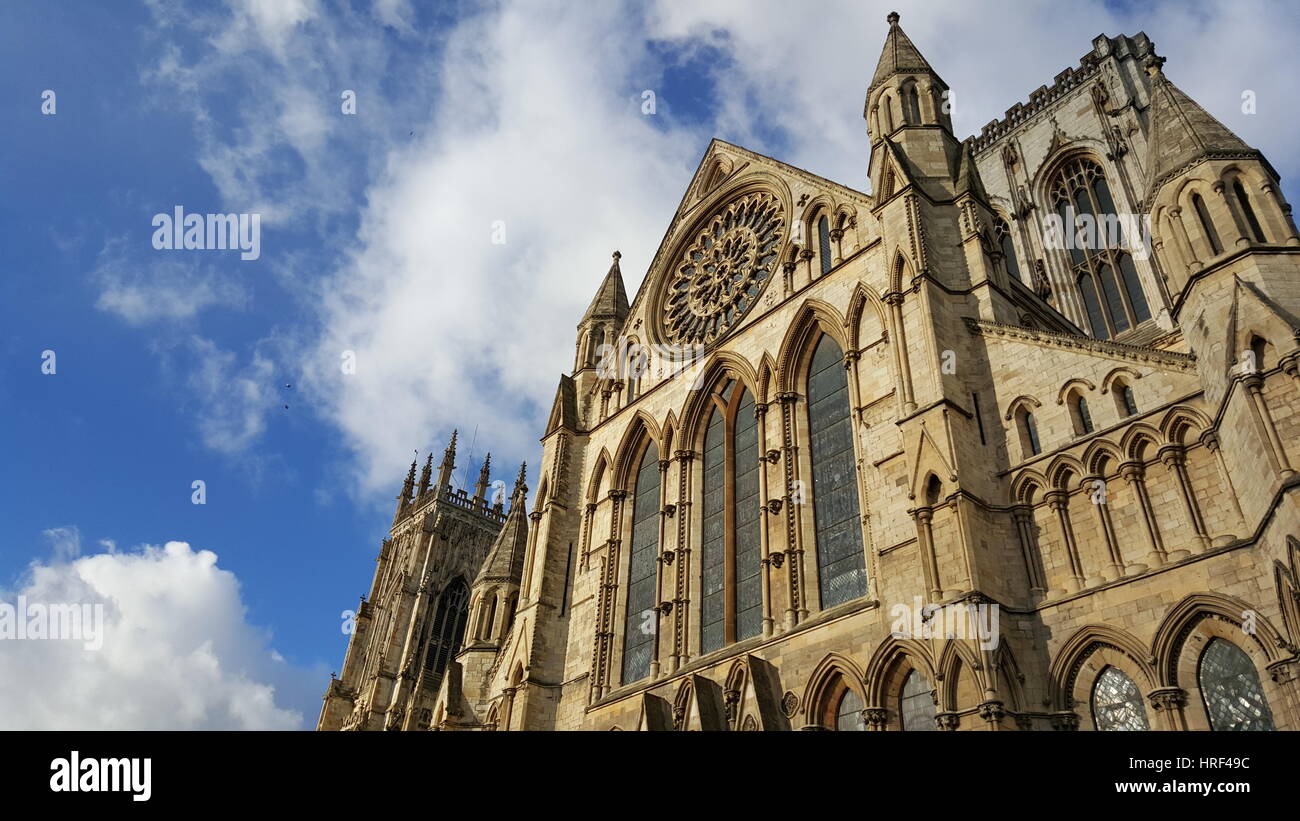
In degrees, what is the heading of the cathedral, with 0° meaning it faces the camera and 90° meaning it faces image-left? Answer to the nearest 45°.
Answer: approximately 45°
